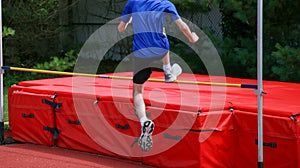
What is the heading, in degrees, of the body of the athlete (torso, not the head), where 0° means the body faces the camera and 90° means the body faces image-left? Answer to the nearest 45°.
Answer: approximately 180°

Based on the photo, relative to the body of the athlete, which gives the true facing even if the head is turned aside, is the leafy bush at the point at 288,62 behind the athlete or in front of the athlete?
in front

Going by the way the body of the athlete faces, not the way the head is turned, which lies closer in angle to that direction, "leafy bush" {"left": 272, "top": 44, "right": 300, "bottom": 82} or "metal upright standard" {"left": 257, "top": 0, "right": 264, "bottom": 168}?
the leafy bush

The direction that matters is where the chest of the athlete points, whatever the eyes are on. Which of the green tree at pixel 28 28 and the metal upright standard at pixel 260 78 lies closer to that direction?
the green tree

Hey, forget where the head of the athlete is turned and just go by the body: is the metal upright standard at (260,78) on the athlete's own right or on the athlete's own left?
on the athlete's own right
